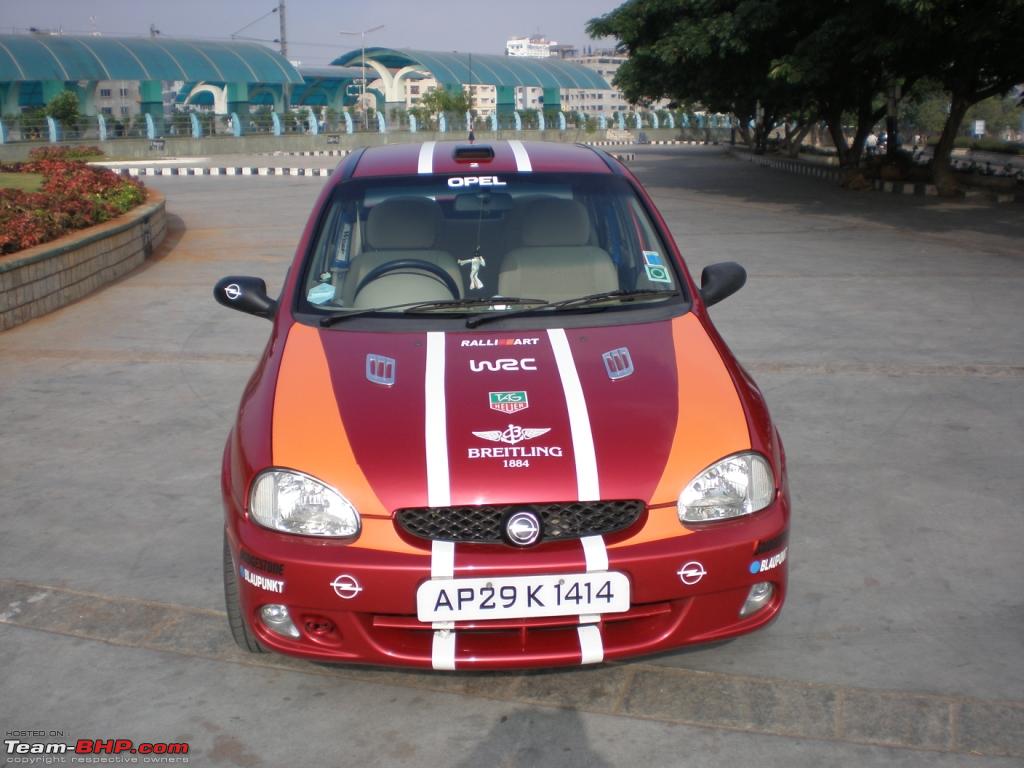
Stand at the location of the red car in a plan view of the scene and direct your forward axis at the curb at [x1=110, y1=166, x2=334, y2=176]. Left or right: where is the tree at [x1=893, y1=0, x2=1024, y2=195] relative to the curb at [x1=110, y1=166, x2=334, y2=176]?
right

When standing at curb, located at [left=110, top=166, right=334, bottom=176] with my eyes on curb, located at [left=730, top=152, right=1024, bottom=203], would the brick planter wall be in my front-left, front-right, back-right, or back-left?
front-right

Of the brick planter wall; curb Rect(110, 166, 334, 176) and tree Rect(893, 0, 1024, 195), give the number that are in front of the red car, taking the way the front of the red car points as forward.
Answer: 0

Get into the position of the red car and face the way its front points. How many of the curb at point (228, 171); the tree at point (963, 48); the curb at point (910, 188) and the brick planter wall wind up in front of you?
0

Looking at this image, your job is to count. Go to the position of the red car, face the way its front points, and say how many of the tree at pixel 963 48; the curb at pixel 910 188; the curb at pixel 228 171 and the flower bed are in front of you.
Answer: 0

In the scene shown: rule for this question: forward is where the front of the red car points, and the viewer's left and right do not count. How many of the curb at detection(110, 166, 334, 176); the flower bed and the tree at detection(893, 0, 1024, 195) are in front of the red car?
0

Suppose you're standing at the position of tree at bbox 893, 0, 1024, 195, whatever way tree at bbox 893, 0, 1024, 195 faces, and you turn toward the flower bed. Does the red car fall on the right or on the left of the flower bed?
left

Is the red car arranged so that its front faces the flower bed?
no

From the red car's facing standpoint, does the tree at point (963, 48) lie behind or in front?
behind

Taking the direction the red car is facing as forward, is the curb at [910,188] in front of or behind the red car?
behind

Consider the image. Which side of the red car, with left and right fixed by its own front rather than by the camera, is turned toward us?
front

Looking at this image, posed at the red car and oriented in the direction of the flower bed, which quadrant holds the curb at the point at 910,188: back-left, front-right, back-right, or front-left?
front-right

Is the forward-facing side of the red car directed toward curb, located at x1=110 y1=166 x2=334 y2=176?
no

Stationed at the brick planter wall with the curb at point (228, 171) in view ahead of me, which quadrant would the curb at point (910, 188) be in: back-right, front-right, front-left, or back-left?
front-right

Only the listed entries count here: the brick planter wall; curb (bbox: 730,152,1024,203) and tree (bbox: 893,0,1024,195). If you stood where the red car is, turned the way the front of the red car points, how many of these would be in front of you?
0

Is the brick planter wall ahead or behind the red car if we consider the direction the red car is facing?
behind
